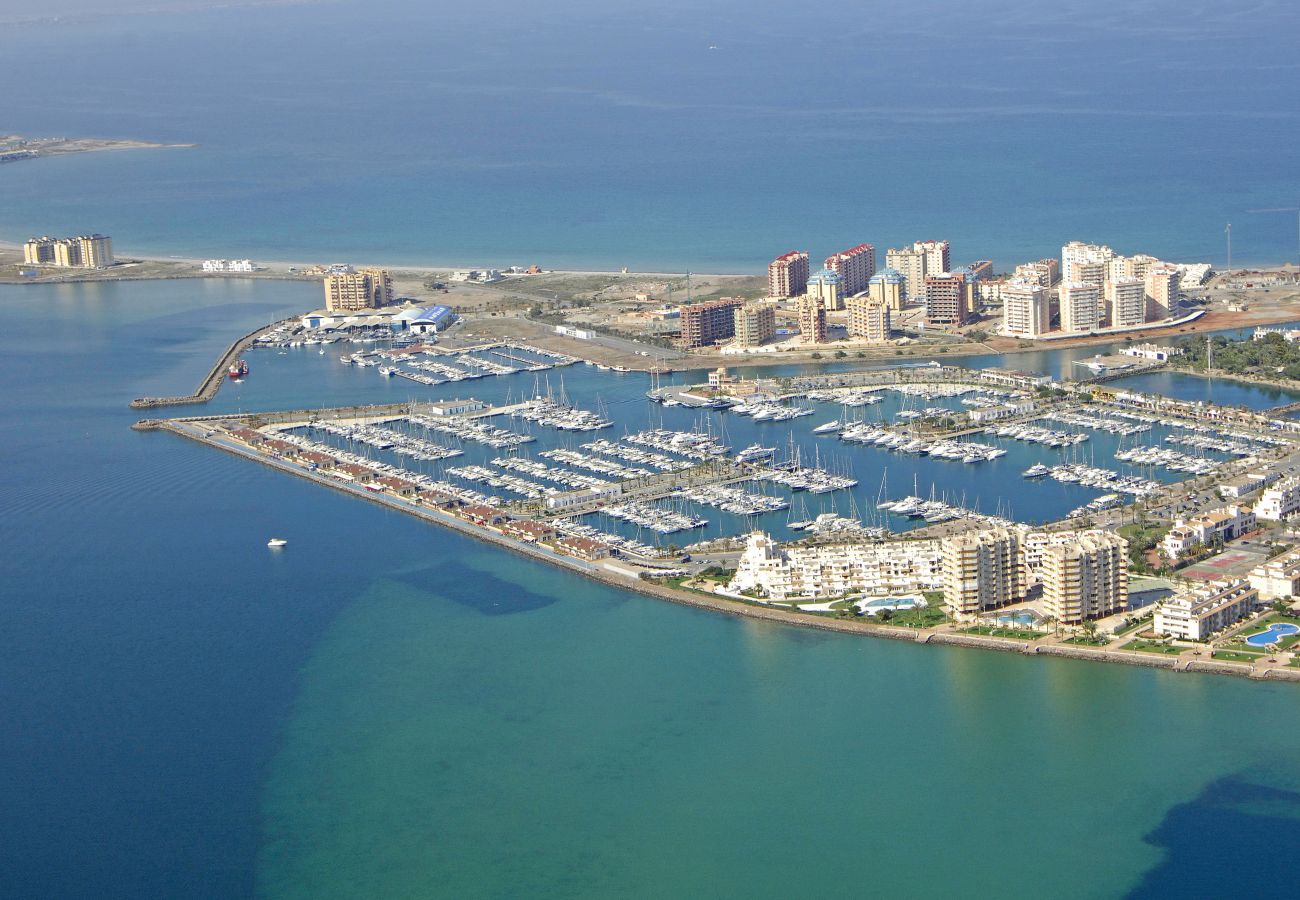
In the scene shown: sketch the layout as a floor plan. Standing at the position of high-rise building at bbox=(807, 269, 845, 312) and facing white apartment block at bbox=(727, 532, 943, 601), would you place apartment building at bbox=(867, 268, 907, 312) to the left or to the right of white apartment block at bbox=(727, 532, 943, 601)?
left

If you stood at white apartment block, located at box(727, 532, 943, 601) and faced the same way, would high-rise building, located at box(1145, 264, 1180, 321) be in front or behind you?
behind

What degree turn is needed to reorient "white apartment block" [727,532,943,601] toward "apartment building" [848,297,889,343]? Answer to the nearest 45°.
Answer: approximately 180°

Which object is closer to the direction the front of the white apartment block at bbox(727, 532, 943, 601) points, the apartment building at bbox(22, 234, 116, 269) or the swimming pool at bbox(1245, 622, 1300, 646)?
the swimming pool

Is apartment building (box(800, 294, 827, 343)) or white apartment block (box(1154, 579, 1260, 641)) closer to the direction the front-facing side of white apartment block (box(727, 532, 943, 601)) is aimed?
the white apartment block

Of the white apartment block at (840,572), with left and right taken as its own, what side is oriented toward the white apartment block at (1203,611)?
left

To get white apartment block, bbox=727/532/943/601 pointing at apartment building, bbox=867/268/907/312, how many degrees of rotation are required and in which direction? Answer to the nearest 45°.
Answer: approximately 180°

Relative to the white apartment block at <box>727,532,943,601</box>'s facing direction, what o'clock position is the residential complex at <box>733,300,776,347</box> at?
The residential complex is roughly at 6 o'clock from the white apartment block.

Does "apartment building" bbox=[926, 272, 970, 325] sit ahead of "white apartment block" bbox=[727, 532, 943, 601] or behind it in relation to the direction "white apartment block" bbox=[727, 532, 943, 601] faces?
behind

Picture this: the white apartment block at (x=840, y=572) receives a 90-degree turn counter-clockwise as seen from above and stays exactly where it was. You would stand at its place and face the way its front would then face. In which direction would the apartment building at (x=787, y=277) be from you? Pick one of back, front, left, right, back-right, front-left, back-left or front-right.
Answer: left

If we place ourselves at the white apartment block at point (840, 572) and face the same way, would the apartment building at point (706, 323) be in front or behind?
behind

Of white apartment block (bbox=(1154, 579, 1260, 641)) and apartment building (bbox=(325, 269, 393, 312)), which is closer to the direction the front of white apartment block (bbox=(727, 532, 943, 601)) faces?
the white apartment block

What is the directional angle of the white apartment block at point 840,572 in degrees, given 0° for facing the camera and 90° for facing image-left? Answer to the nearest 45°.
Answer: approximately 0°

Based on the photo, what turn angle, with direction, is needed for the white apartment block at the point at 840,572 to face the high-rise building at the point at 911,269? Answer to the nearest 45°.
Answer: approximately 180°
